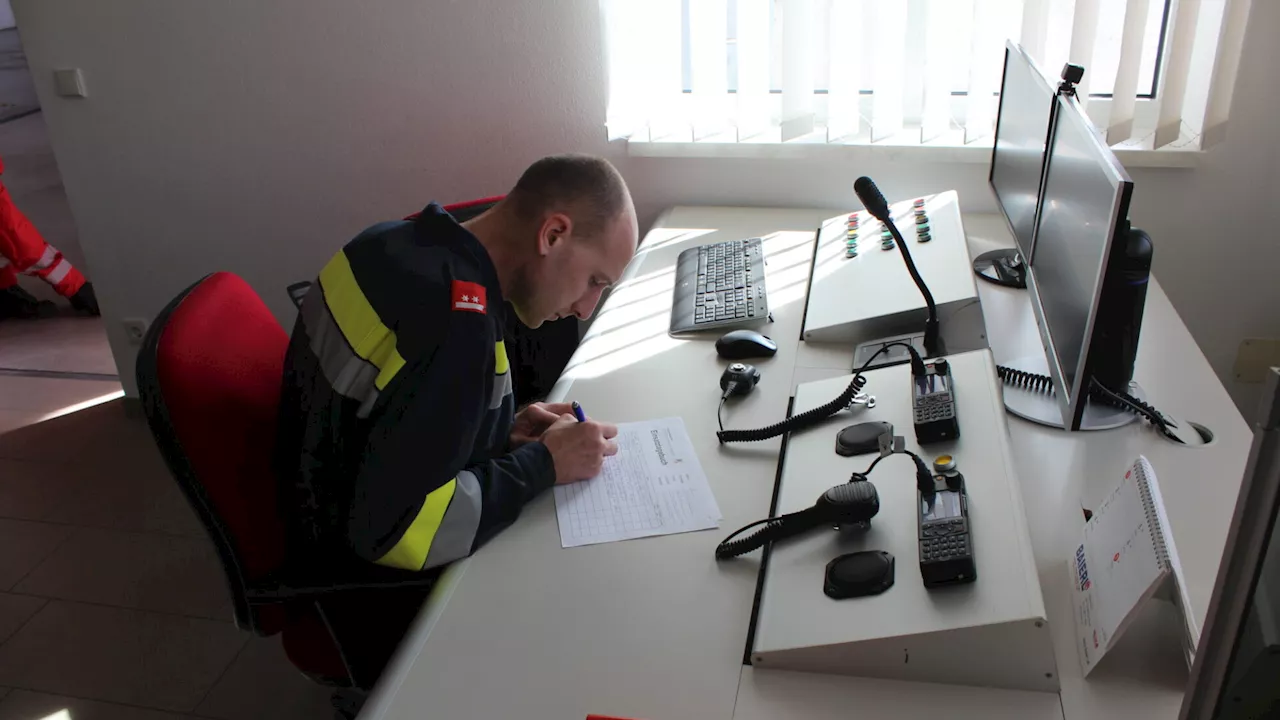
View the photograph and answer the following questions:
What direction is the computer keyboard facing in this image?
to the viewer's left

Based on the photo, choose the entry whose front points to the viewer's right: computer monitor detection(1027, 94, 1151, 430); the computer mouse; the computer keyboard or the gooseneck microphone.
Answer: the computer mouse

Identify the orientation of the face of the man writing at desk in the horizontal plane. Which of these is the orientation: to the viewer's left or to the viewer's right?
to the viewer's right

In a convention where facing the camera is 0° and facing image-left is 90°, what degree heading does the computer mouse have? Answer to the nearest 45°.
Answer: approximately 270°

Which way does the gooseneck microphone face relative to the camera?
to the viewer's left

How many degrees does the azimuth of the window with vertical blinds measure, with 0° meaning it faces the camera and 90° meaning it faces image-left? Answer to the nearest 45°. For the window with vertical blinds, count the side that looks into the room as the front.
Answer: approximately 0°

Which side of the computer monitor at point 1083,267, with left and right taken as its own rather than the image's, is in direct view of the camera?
left

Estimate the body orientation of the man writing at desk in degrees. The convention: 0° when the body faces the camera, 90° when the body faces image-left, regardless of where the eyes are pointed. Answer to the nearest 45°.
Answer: approximately 270°

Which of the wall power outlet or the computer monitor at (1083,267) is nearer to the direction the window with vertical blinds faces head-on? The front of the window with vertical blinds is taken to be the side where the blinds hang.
the computer monitor

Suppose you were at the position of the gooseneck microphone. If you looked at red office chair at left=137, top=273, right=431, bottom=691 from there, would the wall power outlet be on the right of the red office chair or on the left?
right

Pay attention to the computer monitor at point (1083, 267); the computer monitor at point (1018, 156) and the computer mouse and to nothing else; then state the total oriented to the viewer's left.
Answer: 2
